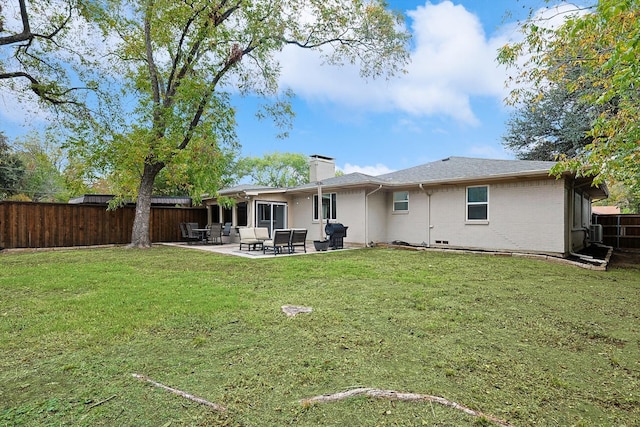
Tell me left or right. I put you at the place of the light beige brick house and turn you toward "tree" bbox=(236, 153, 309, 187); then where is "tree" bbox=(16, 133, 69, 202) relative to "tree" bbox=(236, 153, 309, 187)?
left

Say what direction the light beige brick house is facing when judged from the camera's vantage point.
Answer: facing away from the viewer and to the right of the viewer

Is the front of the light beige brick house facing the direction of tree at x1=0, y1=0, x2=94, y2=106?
no

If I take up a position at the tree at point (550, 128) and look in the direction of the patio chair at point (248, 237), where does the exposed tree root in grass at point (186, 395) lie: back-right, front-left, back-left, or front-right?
front-left

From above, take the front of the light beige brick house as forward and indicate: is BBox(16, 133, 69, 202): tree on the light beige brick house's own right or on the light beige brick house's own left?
on the light beige brick house's own left

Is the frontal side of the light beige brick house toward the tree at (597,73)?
no

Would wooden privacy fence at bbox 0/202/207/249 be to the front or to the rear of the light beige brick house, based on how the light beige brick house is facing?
to the rear

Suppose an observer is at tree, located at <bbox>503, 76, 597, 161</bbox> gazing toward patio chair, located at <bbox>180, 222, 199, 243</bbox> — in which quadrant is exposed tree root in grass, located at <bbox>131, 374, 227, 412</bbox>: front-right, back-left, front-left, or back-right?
front-left
